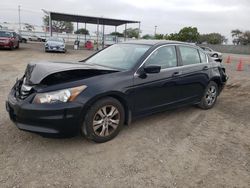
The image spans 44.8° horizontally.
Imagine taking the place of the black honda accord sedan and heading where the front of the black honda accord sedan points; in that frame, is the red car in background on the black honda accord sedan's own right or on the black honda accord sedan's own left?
on the black honda accord sedan's own right

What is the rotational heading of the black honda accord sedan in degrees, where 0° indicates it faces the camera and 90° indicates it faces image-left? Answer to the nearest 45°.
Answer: approximately 45°
